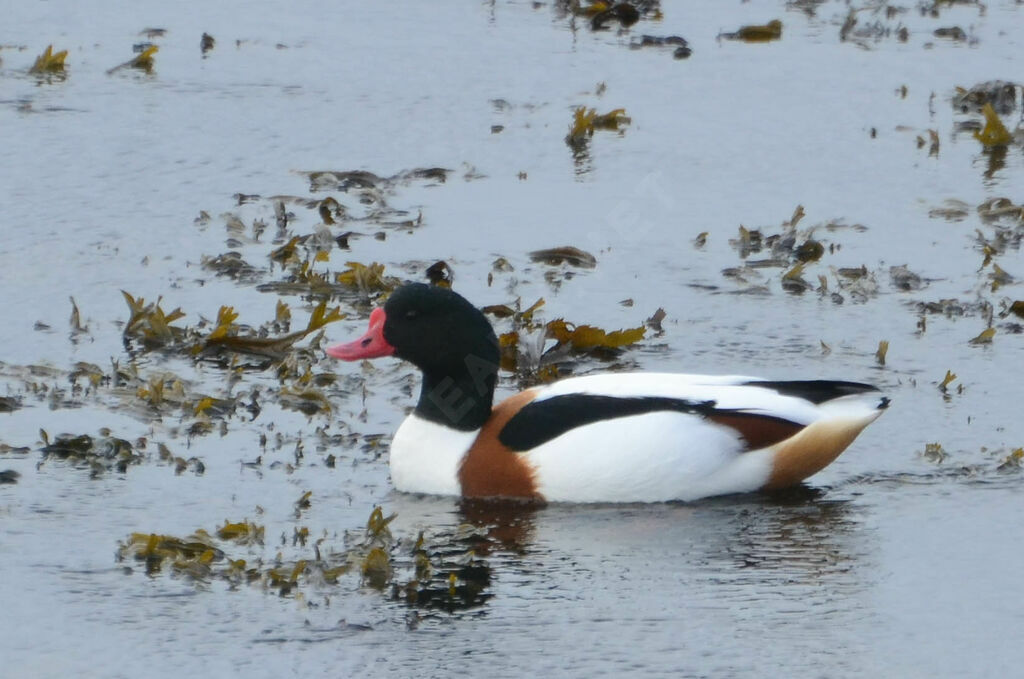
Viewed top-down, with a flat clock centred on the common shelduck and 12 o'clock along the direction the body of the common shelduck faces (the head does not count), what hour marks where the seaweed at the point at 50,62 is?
The seaweed is roughly at 2 o'clock from the common shelduck.

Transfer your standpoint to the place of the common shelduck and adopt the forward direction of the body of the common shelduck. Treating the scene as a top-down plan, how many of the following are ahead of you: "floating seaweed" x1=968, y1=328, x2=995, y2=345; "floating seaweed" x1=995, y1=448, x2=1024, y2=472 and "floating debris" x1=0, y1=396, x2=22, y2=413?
1

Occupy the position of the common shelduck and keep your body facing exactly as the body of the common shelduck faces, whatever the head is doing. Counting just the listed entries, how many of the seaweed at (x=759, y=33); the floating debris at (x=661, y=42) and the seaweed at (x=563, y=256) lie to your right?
3

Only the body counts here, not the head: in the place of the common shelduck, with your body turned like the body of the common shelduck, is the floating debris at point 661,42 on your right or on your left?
on your right

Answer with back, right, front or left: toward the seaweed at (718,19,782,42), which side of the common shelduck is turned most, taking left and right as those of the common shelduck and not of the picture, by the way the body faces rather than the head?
right

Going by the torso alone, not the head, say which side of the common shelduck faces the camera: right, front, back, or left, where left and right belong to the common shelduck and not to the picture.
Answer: left

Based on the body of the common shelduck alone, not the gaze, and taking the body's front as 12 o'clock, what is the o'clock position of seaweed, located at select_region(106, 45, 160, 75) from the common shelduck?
The seaweed is roughly at 2 o'clock from the common shelduck.

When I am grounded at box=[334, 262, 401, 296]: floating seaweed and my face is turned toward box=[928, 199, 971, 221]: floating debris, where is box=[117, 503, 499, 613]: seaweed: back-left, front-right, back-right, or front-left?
back-right

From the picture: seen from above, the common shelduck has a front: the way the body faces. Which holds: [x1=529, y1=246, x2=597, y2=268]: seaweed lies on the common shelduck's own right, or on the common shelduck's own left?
on the common shelduck's own right

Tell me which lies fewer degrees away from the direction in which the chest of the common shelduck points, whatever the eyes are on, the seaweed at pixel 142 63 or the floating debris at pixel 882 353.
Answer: the seaweed

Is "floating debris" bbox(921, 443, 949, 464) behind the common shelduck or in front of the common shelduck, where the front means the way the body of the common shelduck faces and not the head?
behind

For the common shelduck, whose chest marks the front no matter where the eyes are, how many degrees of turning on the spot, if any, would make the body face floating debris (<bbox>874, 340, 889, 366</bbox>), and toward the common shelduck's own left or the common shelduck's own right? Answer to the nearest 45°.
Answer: approximately 135° to the common shelduck's own right

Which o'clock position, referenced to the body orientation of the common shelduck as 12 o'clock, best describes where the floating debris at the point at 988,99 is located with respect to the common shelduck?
The floating debris is roughly at 4 o'clock from the common shelduck.

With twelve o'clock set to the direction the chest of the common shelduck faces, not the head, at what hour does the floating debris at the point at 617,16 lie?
The floating debris is roughly at 3 o'clock from the common shelduck.
